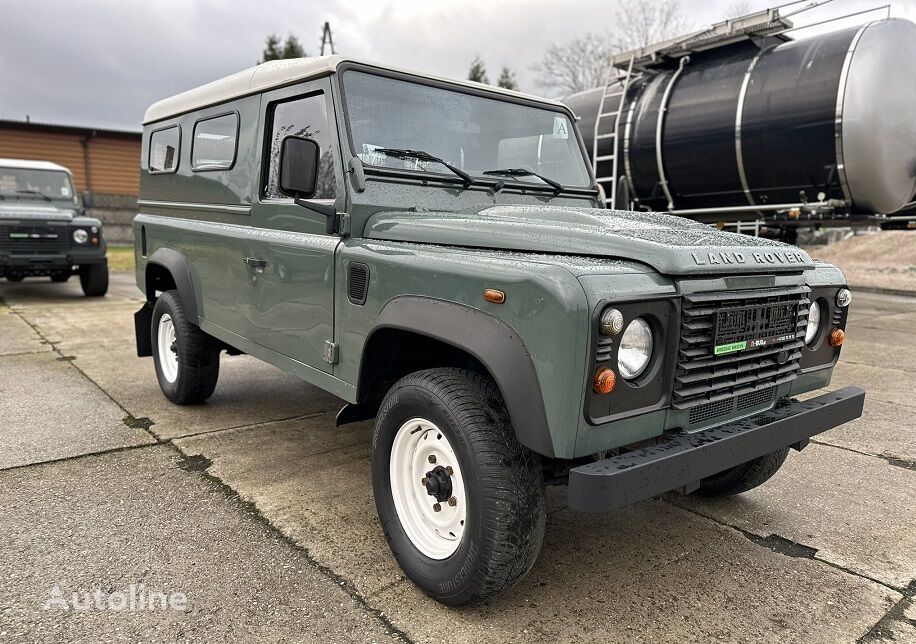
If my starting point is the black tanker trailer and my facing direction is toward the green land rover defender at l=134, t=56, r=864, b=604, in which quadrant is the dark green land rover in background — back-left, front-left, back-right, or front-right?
front-right

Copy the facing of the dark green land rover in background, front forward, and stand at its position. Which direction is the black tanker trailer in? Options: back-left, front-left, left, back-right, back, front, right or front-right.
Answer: front-left

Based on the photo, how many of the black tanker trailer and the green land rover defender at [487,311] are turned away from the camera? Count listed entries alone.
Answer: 0

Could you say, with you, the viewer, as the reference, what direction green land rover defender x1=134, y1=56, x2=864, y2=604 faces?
facing the viewer and to the right of the viewer

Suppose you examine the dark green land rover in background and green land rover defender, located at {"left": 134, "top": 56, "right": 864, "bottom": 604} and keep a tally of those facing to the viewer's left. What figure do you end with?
0

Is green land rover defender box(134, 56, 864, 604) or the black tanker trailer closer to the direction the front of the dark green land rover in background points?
the green land rover defender

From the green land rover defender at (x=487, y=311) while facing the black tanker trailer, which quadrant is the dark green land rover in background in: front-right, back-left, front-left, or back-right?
front-left

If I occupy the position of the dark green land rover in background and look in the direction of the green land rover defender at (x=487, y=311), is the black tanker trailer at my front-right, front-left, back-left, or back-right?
front-left

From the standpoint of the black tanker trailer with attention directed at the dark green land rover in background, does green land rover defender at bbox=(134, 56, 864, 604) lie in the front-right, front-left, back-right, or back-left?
front-left

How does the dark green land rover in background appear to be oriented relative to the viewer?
toward the camera

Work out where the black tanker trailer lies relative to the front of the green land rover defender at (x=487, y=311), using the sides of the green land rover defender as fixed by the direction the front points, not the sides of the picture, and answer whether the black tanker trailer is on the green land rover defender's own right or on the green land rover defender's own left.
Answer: on the green land rover defender's own left

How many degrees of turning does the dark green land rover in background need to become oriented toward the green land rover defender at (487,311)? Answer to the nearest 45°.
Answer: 0° — it already faces it

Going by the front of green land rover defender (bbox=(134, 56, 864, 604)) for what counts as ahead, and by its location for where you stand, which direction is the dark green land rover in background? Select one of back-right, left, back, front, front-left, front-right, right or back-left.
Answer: back
